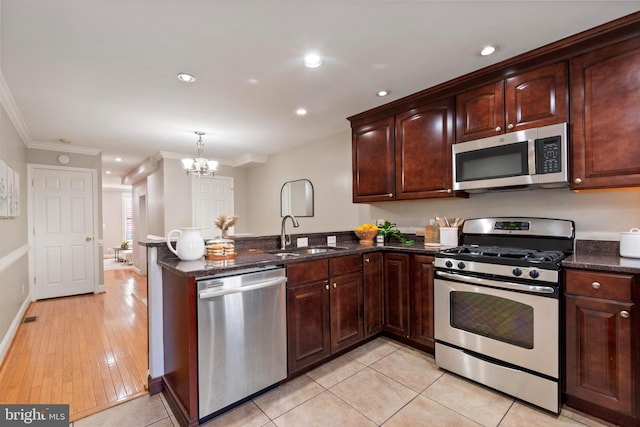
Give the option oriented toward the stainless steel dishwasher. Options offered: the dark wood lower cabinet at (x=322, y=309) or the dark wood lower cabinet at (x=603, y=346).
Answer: the dark wood lower cabinet at (x=603, y=346)

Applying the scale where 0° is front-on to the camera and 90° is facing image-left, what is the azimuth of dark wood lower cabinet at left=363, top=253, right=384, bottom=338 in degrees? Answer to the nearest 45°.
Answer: approximately 315°

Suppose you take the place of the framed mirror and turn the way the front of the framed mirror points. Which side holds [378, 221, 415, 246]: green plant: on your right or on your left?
on your left

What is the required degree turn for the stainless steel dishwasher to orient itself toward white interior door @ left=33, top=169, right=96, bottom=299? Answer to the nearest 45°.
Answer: approximately 180°

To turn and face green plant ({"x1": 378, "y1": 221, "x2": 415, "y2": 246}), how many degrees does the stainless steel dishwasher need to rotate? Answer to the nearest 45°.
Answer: approximately 90° to its left

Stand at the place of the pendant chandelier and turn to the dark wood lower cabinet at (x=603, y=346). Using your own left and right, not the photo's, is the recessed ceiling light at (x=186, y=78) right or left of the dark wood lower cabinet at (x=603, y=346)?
right

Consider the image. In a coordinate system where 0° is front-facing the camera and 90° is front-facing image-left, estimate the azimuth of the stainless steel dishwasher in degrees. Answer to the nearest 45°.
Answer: approximately 315°

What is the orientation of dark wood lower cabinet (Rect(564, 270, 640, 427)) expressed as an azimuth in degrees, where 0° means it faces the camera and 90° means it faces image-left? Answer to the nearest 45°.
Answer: approximately 45°
